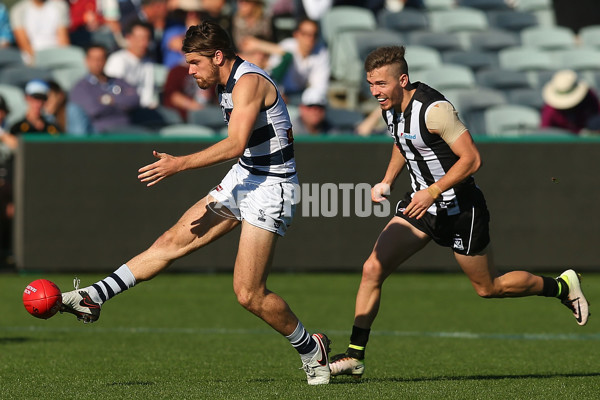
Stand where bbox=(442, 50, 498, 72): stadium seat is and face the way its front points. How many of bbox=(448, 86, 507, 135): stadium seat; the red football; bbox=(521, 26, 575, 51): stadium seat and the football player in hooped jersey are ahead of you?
3

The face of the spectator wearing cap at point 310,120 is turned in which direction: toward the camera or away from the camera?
toward the camera

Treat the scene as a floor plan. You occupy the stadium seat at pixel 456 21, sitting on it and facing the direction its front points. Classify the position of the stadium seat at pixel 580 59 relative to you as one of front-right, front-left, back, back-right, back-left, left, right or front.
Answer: left

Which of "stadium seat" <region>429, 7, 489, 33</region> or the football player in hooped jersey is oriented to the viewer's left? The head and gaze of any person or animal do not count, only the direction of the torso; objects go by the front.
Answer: the football player in hooped jersey

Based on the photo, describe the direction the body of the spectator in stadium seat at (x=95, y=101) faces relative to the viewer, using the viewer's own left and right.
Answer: facing the viewer

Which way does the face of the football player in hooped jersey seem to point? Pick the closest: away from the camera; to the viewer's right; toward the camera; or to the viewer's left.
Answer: to the viewer's left

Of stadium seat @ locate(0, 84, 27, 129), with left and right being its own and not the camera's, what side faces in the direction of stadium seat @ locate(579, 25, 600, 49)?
left

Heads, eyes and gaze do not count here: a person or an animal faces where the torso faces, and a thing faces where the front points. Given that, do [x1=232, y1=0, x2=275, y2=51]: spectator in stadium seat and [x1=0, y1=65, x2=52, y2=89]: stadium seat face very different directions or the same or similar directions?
same or similar directions

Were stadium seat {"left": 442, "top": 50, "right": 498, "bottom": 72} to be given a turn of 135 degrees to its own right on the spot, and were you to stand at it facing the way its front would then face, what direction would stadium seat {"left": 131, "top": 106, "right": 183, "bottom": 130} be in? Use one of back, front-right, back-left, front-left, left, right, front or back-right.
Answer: left

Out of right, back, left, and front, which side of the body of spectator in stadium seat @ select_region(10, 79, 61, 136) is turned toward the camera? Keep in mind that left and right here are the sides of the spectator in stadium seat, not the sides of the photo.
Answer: front

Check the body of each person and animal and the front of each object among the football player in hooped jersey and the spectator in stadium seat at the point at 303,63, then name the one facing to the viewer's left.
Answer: the football player in hooped jersey

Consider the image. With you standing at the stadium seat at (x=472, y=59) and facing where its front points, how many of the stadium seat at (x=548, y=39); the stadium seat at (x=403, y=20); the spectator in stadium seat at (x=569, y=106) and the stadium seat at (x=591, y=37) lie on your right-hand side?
1

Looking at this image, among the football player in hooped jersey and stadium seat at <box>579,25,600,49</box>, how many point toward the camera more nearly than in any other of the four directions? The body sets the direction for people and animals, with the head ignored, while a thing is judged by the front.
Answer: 1

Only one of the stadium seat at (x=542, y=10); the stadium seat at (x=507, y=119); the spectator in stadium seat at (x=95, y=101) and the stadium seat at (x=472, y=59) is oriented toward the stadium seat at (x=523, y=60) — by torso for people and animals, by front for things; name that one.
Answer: the stadium seat at (x=542, y=10)

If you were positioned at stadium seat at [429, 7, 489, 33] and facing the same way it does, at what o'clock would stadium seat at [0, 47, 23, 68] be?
stadium seat at [0, 47, 23, 68] is roughly at 2 o'clock from stadium seat at [429, 7, 489, 33].

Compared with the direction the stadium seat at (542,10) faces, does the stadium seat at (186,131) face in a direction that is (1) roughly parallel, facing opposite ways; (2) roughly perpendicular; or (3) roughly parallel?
roughly parallel
